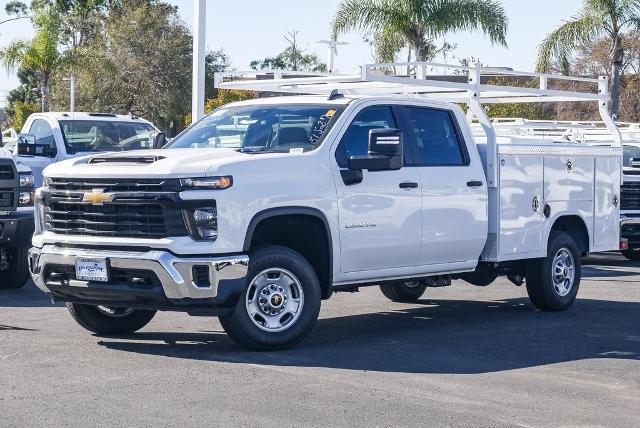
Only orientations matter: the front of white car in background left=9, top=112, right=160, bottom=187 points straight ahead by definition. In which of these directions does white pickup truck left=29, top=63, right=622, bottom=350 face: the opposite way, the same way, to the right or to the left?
to the right

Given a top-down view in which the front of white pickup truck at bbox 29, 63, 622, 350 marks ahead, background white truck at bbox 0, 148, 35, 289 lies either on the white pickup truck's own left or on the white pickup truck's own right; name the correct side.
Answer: on the white pickup truck's own right

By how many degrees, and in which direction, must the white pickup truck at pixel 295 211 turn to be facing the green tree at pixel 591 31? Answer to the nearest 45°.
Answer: approximately 135° to its right

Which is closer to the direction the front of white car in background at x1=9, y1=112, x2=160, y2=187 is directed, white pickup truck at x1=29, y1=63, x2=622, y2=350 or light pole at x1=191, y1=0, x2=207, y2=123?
the white pickup truck

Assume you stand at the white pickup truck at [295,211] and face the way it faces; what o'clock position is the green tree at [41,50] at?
The green tree is roughly at 4 o'clock from the white pickup truck.

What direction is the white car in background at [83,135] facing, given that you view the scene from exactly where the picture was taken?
facing the viewer and to the right of the viewer

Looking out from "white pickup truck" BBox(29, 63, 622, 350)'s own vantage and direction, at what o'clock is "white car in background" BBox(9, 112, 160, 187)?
The white car in background is roughly at 4 o'clock from the white pickup truck.

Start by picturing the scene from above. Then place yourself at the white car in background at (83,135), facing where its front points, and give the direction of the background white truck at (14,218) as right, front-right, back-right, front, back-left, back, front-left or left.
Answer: front-right

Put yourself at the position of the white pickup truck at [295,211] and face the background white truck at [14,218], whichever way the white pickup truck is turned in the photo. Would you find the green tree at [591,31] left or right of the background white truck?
right

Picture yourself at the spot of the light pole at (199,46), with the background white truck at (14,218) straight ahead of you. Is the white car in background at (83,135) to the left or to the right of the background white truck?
right

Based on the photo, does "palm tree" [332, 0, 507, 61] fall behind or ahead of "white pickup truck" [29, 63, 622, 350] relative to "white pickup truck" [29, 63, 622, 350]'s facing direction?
behind

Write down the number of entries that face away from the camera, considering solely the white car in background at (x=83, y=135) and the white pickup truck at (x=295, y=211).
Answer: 0

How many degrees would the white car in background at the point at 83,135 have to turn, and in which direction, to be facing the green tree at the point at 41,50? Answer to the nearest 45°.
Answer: approximately 135° to its left

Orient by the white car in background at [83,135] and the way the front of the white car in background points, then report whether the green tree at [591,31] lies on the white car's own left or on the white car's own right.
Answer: on the white car's own left

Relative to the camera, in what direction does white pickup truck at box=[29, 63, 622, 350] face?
facing the viewer and to the left of the viewer
